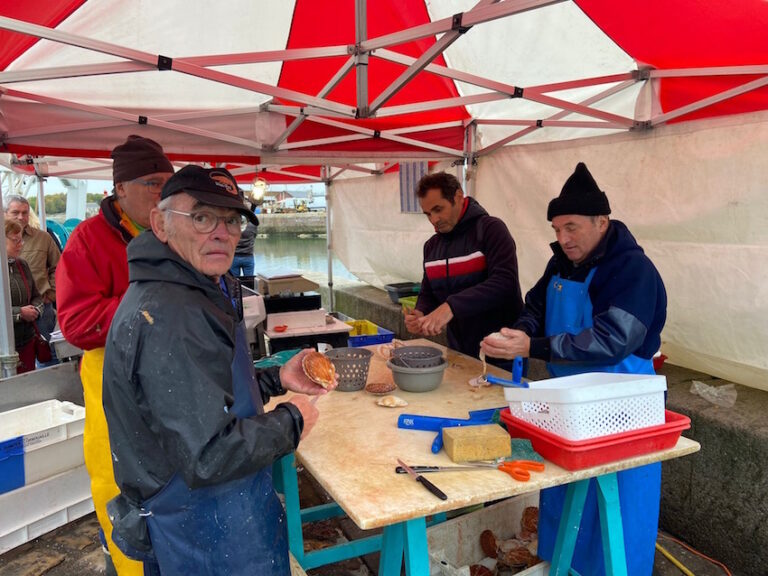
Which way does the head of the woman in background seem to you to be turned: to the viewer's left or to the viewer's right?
to the viewer's right

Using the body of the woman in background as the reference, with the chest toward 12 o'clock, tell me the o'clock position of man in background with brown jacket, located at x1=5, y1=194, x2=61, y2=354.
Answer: The man in background with brown jacket is roughly at 8 o'clock from the woman in background.

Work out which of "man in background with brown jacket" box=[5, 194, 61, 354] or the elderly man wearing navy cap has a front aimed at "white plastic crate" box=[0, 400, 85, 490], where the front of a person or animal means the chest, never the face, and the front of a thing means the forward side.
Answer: the man in background with brown jacket

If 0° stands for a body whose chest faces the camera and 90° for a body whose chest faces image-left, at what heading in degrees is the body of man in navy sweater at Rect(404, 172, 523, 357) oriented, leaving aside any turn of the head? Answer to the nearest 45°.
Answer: approximately 45°

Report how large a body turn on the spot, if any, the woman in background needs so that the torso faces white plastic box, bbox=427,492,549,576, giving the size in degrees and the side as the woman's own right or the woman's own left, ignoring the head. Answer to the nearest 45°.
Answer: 0° — they already face it

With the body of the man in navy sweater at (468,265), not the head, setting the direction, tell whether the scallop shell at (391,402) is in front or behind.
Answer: in front

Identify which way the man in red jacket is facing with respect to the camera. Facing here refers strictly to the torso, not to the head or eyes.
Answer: to the viewer's right

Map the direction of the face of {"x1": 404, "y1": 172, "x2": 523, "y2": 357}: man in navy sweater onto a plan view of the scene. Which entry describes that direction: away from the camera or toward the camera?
toward the camera

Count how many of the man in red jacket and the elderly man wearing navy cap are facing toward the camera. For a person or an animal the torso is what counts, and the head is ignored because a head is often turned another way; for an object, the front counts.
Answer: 0

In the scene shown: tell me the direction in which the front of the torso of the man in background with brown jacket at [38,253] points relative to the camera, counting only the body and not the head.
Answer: toward the camera

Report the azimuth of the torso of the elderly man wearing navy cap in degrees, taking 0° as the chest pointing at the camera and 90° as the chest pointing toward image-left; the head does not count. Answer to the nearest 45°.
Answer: approximately 270°

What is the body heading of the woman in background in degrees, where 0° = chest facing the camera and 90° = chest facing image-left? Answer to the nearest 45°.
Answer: approximately 315°

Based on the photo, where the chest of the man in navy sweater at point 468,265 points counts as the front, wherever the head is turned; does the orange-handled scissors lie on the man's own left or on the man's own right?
on the man's own left
